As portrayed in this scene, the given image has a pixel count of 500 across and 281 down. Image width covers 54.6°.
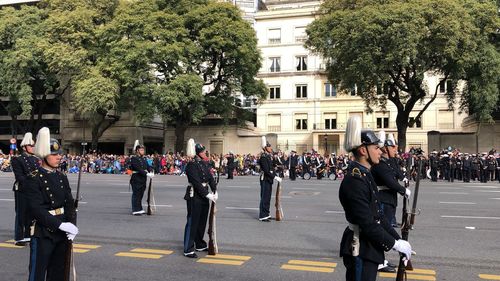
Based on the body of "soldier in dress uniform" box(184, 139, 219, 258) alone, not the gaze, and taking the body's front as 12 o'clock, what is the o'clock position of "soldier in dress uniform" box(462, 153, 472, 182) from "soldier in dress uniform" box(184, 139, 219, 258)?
"soldier in dress uniform" box(462, 153, 472, 182) is roughly at 9 o'clock from "soldier in dress uniform" box(184, 139, 219, 258).

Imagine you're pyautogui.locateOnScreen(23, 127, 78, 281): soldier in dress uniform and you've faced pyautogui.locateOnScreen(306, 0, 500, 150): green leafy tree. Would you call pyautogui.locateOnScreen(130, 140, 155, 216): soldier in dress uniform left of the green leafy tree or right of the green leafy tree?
left

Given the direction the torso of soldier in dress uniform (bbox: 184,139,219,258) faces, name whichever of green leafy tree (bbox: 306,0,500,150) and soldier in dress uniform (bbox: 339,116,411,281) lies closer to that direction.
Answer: the soldier in dress uniform

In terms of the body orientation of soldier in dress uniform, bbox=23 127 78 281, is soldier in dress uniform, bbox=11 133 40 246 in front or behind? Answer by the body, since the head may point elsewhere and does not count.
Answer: behind

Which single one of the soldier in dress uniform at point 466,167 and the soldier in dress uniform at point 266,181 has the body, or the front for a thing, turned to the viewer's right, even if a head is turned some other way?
the soldier in dress uniform at point 266,181

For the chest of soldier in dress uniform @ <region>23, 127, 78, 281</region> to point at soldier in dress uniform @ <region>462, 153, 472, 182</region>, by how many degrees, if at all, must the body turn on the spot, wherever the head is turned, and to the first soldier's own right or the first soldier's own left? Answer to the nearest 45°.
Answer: approximately 90° to the first soldier's own left

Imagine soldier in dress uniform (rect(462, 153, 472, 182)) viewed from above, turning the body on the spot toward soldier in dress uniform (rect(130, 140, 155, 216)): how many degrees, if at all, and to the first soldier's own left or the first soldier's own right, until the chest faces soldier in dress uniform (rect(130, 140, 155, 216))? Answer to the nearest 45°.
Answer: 0° — they already face them

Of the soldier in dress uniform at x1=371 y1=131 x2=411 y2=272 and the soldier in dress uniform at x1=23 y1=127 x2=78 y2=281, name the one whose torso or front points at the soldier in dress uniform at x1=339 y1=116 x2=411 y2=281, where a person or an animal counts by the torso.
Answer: the soldier in dress uniform at x1=23 y1=127 x2=78 y2=281

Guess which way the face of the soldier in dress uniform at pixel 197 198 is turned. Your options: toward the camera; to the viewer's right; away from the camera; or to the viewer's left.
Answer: to the viewer's right

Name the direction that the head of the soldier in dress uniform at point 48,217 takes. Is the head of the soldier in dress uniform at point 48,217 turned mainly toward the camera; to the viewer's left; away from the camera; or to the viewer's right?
to the viewer's right

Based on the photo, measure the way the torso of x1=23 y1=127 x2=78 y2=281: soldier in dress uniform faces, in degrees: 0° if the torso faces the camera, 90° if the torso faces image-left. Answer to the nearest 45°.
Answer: approximately 315°

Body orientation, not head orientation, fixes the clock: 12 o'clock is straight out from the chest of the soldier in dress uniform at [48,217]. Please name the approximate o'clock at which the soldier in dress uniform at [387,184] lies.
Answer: the soldier in dress uniform at [387,184] is roughly at 10 o'clock from the soldier in dress uniform at [48,217].

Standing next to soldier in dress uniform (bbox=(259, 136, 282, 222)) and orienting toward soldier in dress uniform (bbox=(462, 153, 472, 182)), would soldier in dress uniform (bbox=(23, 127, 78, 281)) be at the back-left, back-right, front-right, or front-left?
back-right

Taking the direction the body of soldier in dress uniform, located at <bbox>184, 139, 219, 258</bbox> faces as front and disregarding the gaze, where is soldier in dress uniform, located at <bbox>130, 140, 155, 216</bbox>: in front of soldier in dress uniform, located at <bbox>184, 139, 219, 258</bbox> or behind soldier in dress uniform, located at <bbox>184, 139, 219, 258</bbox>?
behind
